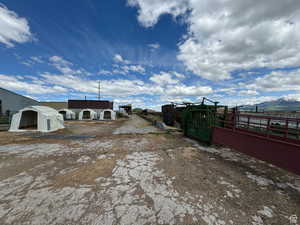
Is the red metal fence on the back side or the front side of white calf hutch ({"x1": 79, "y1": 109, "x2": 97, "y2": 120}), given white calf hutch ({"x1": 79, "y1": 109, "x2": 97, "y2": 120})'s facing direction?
on the front side

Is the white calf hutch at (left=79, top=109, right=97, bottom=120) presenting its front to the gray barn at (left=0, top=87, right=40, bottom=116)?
no

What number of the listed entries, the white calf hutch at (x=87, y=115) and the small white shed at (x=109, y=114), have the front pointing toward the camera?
2

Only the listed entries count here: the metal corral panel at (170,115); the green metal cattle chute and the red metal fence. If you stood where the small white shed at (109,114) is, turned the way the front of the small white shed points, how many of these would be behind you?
0

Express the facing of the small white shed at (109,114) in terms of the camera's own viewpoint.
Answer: facing the viewer

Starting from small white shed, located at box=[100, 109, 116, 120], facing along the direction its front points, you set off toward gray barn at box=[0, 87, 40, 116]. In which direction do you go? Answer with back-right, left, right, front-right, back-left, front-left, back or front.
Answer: right

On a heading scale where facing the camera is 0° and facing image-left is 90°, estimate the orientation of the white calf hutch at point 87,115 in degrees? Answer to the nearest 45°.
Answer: approximately 0°

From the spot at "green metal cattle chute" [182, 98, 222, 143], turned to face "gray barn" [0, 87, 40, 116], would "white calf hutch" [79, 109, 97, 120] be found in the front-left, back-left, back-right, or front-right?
front-right

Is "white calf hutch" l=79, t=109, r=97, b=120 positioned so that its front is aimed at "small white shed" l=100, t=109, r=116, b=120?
no

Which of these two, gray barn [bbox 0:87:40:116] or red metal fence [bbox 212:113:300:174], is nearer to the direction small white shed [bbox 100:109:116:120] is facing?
the red metal fence

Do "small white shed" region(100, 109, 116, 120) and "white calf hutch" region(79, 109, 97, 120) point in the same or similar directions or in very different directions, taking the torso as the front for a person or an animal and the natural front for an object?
same or similar directions
